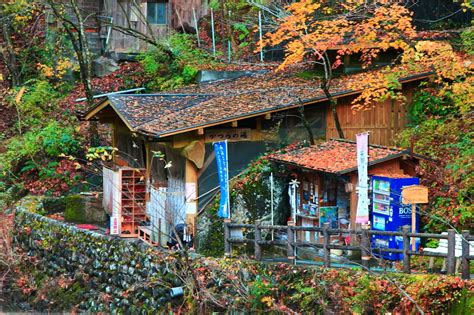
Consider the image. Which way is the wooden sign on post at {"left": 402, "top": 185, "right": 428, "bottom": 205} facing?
toward the camera

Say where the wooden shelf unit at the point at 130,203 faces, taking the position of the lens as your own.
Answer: facing the viewer

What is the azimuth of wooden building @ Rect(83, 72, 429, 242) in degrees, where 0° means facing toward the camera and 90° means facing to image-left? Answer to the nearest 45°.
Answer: approximately 315°

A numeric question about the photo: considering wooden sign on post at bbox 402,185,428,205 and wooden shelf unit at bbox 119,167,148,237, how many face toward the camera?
2

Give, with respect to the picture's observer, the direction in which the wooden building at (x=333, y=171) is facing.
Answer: facing the viewer and to the left of the viewer

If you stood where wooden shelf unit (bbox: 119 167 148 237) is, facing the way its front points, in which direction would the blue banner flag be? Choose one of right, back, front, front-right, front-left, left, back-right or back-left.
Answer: front-left

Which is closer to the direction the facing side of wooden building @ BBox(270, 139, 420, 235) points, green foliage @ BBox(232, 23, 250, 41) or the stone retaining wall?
the stone retaining wall

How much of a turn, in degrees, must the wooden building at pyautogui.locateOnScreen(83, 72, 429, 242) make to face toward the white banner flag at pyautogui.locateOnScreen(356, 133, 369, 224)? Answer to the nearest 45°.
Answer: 0° — it already faces it

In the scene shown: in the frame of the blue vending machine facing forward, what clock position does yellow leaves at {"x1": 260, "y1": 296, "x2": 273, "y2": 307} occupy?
The yellow leaves is roughly at 12 o'clock from the blue vending machine.

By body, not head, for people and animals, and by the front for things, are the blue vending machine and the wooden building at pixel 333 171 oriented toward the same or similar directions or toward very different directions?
same or similar directions

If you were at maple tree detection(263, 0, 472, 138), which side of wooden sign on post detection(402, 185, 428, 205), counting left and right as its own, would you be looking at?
back

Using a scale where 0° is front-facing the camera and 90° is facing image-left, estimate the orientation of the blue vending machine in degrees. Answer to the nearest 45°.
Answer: approximately 45°
